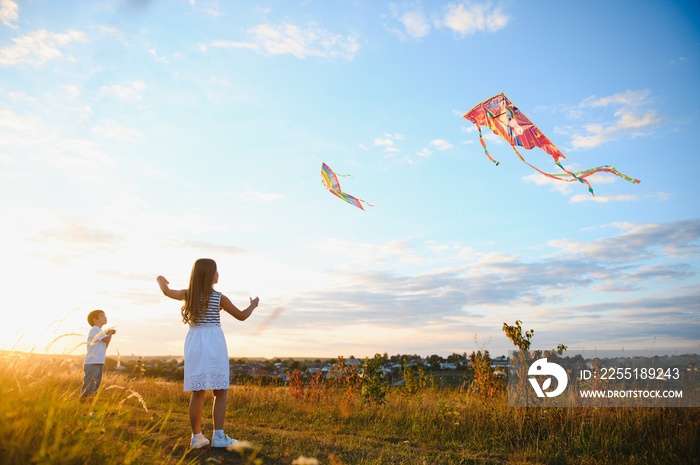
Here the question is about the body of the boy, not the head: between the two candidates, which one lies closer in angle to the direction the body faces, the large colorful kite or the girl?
the large colorful kite

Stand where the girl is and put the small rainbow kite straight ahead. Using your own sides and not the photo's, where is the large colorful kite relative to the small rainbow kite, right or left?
right

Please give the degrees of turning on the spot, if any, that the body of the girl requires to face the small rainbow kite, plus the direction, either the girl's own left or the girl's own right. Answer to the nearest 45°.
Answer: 0° — they already face it

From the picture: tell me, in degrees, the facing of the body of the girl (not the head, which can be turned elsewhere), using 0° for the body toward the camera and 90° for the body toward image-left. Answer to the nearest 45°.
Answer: approximately 225°

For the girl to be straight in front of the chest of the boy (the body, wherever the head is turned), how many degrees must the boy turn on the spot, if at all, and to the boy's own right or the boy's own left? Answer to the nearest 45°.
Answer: approximately 90° to the boy's own right

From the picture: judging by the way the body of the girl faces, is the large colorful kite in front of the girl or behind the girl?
in front

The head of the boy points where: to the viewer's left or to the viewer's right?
to the viewer's right

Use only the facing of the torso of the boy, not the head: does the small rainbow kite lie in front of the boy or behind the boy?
in front

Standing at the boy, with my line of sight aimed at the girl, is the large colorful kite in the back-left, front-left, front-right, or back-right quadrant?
front-left

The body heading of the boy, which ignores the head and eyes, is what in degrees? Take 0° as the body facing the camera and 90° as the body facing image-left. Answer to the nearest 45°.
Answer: approximately 270°

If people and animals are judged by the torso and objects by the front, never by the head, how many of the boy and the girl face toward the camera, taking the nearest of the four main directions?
0
